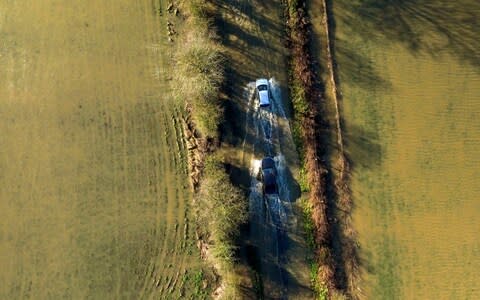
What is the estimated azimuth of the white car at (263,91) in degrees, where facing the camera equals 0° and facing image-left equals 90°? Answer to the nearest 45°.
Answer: approximately 180°
